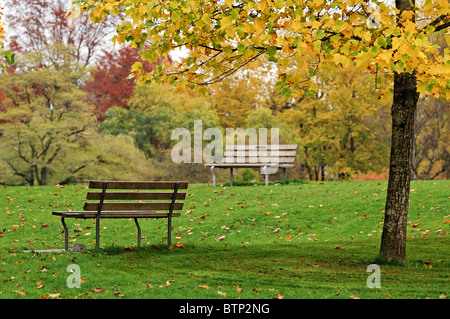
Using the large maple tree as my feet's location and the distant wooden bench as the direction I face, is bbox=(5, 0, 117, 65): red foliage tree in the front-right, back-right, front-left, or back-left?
front-left

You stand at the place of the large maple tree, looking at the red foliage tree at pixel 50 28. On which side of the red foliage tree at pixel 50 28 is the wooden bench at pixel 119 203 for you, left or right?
left

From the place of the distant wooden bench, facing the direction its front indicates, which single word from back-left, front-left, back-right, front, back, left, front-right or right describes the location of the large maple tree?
front-left

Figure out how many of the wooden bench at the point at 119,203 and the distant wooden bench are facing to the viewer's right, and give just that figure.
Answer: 0

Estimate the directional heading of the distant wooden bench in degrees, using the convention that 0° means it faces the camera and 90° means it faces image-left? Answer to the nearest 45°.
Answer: approximately 45°

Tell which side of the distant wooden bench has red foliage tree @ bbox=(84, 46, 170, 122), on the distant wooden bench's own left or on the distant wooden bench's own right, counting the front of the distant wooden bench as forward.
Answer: on the distant wooden bench's own right
